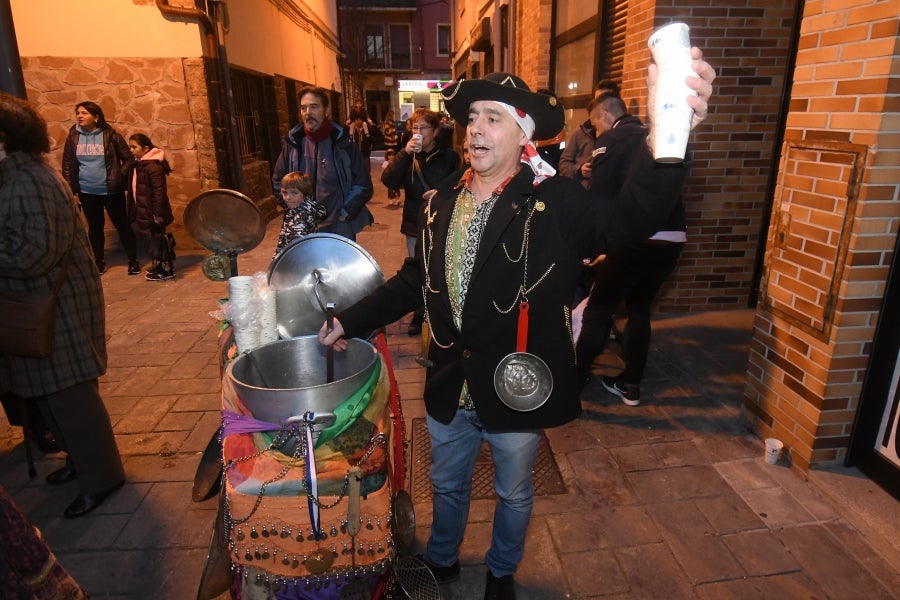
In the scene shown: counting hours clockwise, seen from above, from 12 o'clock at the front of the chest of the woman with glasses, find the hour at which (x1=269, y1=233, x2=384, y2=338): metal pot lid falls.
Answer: The metal pot lid is roughly at 11 o'clock from the woman with glasses.

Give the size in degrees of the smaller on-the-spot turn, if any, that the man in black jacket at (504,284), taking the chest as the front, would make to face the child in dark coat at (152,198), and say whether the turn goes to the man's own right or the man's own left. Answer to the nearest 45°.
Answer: approximately 90° to the man's own right

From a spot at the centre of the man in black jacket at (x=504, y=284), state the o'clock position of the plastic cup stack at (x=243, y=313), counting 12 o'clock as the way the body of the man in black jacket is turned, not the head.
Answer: The plastic cup stack is roughly at 2 o'clock from the man in black jacket.

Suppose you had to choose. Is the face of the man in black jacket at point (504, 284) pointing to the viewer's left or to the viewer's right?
to the viewer's left

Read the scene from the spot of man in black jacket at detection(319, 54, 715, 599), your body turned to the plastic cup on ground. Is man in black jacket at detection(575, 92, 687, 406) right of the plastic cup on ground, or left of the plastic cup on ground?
left

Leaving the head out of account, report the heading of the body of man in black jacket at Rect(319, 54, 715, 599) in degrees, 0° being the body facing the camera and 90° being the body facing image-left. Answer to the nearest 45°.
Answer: approximately 45°

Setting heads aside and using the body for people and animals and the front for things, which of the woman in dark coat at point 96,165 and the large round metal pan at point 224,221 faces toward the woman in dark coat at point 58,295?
the woman in dark coat at point 96,165
